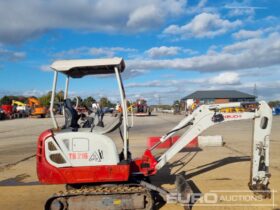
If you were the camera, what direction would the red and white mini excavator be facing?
facing to the right of the viewer
